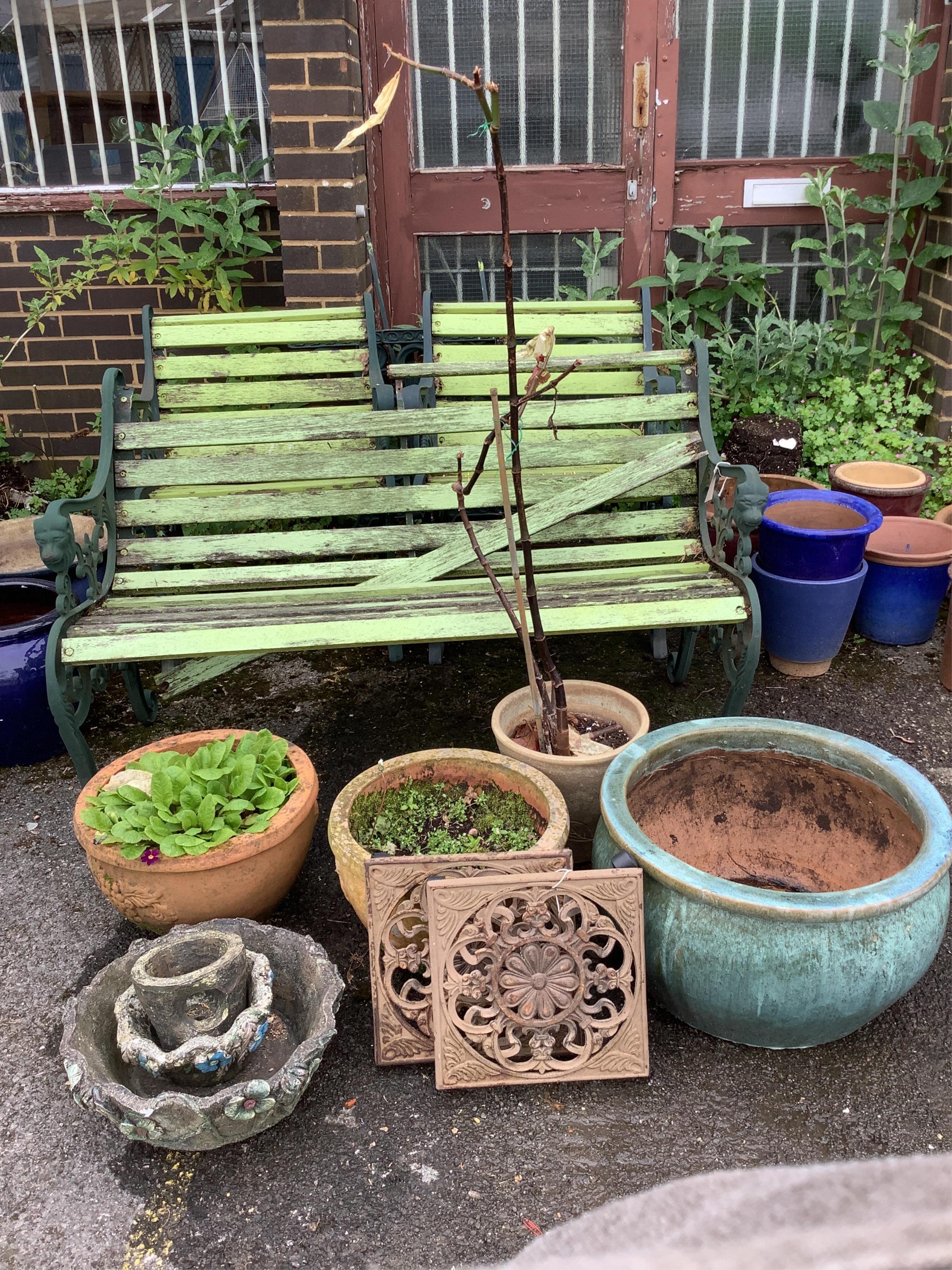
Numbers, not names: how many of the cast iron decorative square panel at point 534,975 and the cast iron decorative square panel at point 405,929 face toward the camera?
2

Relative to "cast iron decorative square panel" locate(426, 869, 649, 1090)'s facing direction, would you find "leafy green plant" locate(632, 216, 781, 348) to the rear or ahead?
to the rear

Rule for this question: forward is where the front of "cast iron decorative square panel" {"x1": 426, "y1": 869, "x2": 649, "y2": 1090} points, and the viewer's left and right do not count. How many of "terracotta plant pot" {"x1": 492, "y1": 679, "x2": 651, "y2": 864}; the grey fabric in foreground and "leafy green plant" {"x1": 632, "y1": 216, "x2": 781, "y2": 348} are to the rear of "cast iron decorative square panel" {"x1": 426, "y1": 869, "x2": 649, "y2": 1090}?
2

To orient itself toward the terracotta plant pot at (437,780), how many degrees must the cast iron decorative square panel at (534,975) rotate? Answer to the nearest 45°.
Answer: approximately 135° to its right

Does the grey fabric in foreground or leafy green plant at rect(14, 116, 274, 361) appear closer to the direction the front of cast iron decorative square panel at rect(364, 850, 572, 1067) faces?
the grey fabric in foreground

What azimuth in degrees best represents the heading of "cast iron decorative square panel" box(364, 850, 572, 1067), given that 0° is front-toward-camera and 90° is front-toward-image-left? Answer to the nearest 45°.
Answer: approximately 0°

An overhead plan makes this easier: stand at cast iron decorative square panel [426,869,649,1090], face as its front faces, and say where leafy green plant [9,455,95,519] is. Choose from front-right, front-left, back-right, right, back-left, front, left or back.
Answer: back-right

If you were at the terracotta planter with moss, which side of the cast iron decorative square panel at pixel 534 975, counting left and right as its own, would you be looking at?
back

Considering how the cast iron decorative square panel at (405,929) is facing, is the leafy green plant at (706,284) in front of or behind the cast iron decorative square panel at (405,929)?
behind

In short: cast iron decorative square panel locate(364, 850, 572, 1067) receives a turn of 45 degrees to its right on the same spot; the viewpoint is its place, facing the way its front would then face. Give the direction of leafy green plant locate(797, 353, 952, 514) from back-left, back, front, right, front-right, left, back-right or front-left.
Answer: back
